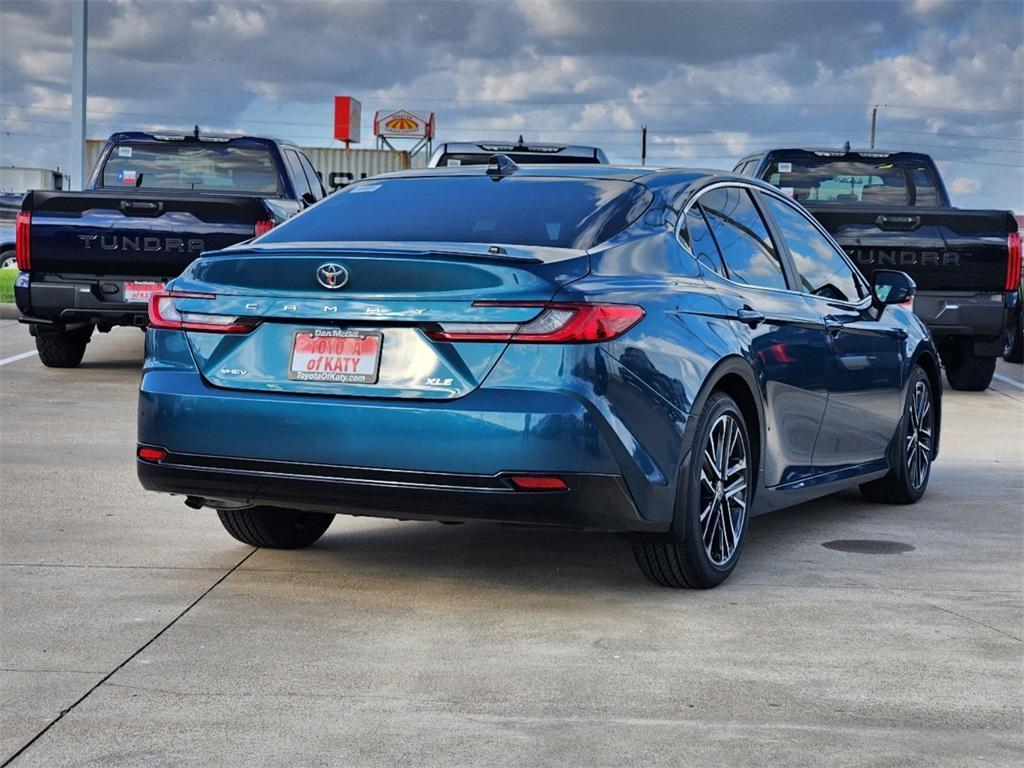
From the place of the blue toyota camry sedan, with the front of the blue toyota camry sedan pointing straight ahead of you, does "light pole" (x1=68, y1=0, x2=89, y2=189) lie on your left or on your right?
on your left

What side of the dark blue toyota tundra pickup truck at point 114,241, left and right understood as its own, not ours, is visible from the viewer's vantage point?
back

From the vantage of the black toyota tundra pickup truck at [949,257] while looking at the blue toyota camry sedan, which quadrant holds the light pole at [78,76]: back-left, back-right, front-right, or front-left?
back-right

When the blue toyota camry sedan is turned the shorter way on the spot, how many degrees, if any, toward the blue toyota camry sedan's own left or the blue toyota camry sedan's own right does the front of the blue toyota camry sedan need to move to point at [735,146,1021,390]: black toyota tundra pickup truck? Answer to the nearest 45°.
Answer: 0° — it already faces it

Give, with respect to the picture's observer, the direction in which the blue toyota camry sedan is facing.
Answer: facing away from the viewer and to the right of the viewer

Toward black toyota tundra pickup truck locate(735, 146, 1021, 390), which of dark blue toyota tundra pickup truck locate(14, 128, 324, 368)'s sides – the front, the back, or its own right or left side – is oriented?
right
